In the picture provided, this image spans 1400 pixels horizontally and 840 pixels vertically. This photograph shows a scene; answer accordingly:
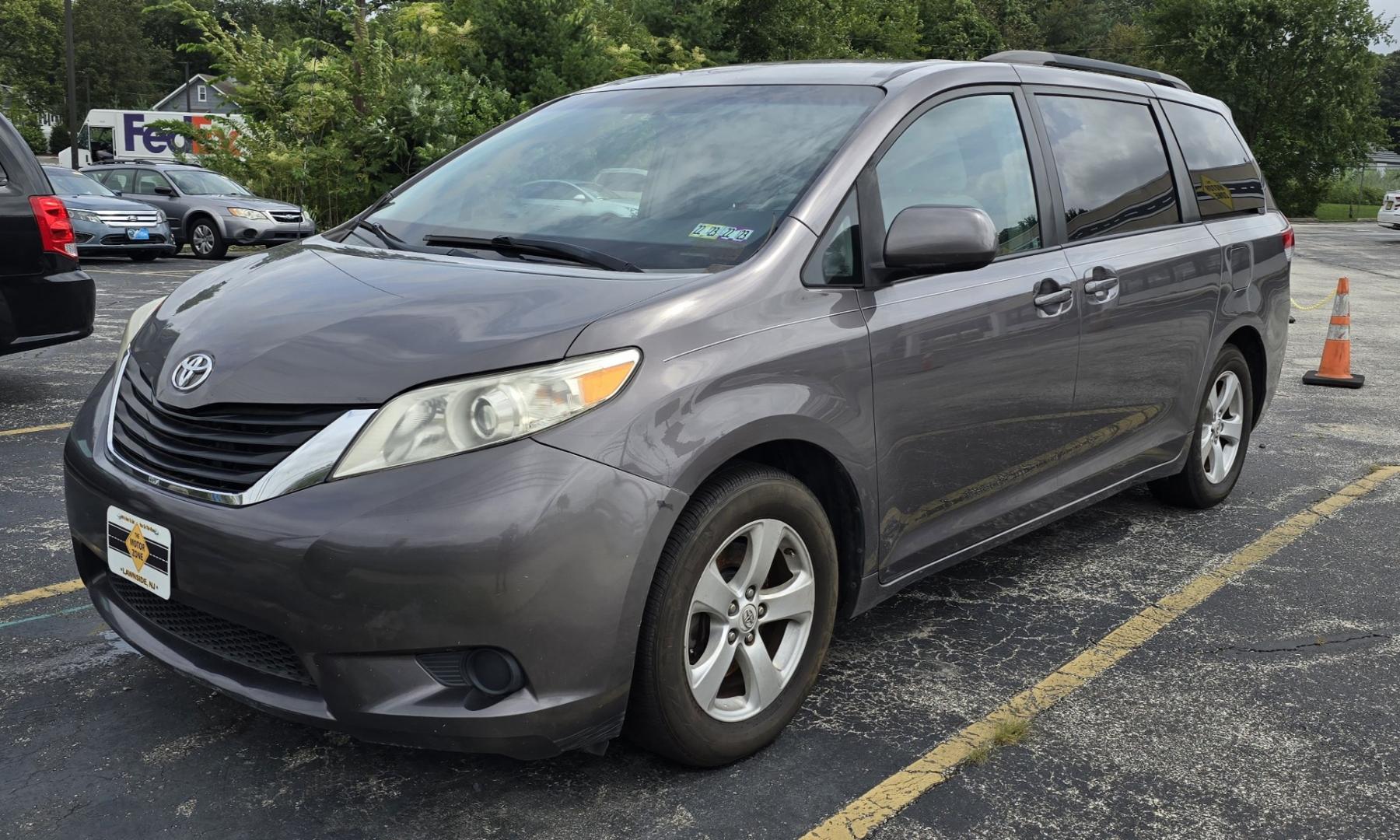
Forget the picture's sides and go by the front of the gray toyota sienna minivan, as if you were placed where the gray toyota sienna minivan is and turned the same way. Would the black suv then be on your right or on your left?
on your right

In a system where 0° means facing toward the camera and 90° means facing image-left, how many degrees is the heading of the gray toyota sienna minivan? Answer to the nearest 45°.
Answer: approximately 45°

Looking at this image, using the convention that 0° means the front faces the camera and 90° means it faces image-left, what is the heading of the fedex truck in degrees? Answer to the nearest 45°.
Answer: approximately 90°

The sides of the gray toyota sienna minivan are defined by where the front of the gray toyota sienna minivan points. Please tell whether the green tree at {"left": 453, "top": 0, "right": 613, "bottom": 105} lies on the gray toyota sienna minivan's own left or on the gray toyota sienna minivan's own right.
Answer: on the gray toyota sienna minivan's own right

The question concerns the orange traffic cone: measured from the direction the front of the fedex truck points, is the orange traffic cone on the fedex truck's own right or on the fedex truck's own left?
on the fedex truck's own left

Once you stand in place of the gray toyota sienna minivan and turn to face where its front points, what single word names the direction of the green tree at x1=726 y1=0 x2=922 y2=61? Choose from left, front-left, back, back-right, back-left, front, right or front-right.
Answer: back-right

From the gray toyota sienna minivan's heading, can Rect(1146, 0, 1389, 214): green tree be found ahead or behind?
behind

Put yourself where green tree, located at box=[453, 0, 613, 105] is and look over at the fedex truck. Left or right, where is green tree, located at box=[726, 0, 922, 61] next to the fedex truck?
right
